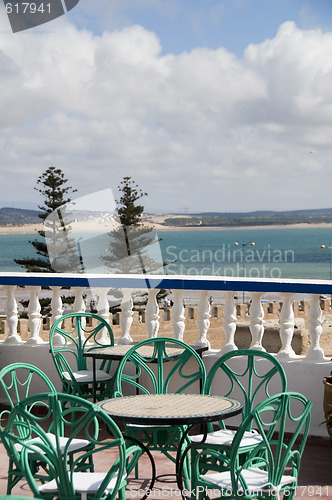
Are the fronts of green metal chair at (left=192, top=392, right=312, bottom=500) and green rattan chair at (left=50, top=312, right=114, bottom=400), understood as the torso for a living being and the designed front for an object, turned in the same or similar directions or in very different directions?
very different directions

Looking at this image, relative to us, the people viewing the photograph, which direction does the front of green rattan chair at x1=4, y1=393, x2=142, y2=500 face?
facing away from the viewer and to the right of the viewer

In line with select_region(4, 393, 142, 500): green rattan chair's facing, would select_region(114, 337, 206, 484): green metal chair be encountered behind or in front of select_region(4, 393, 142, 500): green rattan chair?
in front

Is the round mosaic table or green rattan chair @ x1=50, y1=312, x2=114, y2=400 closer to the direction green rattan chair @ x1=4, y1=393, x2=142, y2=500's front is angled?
the round mosaic table

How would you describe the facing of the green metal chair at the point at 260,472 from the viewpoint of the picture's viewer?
facing away from the viewer and to the left of the viewer

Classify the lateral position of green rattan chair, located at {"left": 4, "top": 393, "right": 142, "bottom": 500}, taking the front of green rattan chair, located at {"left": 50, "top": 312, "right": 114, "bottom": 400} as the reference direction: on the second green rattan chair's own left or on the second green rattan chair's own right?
on the second green rattan chair's own right

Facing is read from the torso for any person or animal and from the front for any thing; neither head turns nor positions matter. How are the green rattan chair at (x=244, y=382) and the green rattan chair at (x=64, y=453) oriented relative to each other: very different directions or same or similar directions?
very different directions

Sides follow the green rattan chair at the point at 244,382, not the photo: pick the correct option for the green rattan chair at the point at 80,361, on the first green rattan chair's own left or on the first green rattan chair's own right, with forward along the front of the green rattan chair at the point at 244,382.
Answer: on the first green rattan chair's own right

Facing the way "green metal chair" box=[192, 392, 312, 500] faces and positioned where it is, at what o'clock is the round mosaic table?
The round mosaic table is roughly at 12 o'clock from the green metal chair.
